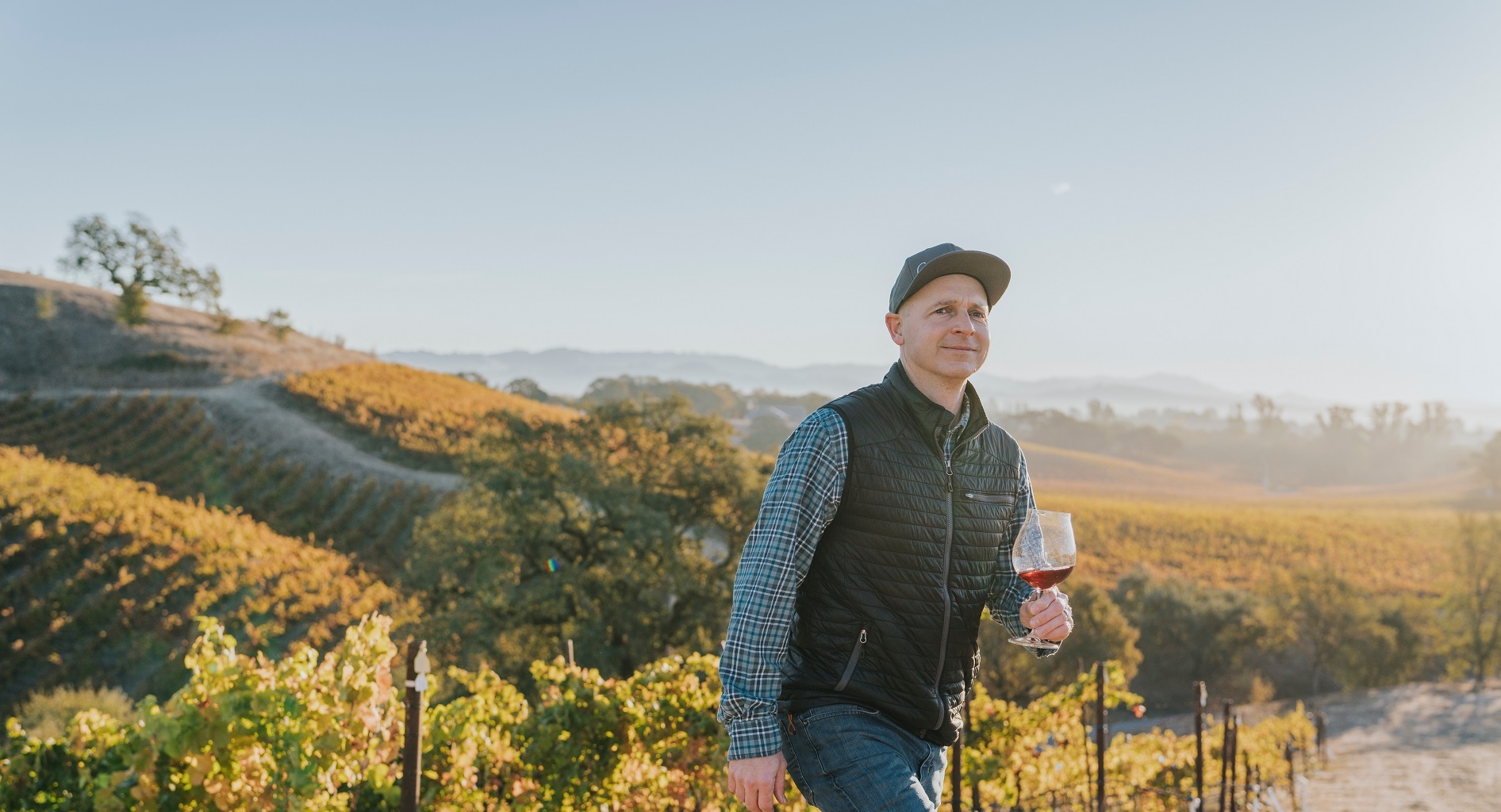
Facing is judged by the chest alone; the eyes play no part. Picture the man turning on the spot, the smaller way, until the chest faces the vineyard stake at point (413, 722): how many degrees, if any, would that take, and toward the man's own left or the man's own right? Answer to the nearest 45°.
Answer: approximately 180°

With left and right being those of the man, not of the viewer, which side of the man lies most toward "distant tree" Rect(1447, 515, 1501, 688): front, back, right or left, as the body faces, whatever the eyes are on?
left

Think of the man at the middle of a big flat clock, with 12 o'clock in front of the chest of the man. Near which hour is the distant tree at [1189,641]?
The distant tree is roughly at 8 o'clock from the man.

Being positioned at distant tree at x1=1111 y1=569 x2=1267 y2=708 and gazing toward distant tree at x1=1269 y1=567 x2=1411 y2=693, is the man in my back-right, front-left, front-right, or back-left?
back-right

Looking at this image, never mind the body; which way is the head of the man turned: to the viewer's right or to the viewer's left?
to the viewer's right

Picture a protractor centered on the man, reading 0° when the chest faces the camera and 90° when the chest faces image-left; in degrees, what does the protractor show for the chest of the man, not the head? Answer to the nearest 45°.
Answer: approximately 315°

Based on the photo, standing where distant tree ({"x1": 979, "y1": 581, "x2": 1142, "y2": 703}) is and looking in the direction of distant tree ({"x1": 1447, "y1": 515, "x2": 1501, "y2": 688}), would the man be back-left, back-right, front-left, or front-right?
back-right
